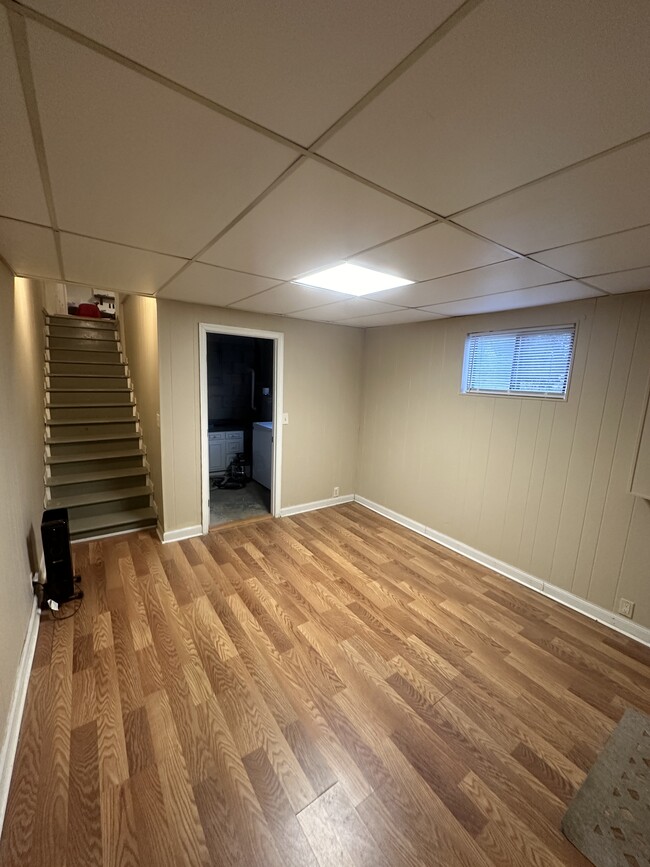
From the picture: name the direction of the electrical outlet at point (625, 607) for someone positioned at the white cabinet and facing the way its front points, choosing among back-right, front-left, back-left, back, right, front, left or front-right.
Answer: front-left

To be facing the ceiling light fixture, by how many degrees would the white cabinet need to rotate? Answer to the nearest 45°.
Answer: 0° — it already faces it

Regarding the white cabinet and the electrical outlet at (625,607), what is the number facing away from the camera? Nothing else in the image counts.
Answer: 0

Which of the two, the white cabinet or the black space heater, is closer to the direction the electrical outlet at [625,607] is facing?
the black space heater

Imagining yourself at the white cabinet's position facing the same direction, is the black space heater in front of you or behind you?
in front

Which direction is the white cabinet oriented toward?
toward the camera

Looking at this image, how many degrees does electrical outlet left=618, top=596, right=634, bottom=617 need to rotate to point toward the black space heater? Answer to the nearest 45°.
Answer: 0° — it already faces it

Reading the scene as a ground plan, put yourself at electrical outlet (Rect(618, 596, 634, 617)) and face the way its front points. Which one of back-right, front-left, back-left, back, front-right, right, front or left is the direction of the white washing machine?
front-right

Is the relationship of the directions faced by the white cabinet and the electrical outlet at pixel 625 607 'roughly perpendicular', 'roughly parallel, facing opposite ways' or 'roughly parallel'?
roughly perpendicular

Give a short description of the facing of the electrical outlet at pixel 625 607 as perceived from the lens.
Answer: facing the viewer and to the left of the viewer
